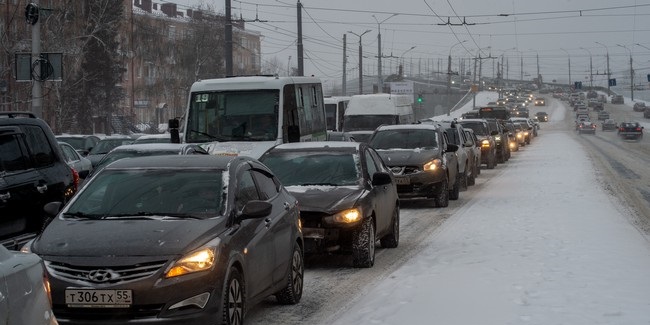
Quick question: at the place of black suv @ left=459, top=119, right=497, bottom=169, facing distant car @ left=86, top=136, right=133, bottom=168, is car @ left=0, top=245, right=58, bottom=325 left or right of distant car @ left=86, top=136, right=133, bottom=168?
left

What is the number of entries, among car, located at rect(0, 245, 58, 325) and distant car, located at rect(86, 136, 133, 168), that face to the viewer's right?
0

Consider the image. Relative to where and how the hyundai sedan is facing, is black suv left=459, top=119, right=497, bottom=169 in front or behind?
behind

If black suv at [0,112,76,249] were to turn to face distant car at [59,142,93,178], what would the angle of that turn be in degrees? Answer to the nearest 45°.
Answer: approximately 135° to its right

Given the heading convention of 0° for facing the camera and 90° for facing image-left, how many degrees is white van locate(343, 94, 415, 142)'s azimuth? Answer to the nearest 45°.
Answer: approximately 45°

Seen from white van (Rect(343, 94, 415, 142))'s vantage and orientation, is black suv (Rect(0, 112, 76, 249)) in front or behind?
in front

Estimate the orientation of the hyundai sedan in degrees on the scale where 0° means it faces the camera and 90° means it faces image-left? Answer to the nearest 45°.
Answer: approximately 45°

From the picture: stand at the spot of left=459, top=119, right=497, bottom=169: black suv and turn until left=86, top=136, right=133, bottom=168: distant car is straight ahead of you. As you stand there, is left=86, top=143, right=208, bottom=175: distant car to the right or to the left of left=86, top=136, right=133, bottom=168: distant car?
left

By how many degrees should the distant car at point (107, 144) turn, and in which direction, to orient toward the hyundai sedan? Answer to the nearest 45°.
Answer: approximately 45° to its left

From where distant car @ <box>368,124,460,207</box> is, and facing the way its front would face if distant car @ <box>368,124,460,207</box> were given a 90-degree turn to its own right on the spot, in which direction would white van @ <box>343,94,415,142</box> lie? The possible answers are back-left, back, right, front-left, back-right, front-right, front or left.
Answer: front-right
